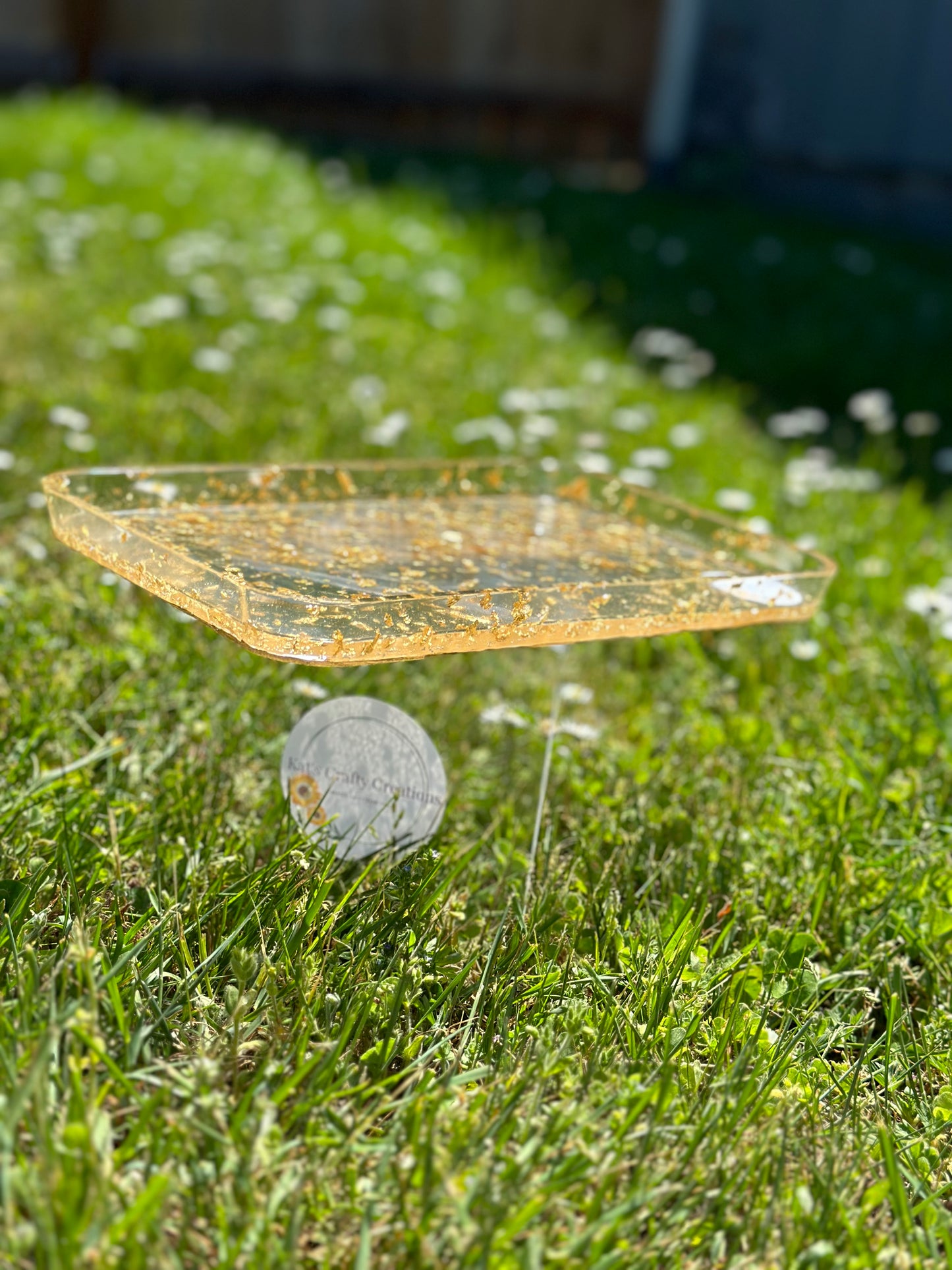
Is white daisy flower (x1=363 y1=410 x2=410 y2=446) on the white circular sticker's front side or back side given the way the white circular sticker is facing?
on the back side

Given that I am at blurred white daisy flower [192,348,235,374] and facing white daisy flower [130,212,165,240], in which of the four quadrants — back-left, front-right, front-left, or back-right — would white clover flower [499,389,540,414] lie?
back-right

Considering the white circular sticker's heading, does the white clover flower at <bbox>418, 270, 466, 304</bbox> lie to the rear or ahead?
to the rear

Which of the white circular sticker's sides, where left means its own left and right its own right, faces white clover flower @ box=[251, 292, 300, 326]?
back

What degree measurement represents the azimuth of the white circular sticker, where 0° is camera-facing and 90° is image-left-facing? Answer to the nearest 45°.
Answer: approximately 0°

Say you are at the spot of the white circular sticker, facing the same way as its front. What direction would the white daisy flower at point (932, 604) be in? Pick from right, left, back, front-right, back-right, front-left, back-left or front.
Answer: back-left

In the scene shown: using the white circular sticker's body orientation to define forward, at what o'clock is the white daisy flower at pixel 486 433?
The white daisy flower is roughly at 6 o'clock from the white circular sticker.

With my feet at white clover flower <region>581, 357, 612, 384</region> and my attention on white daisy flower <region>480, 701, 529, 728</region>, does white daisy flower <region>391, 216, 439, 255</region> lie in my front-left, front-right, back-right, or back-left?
back-right

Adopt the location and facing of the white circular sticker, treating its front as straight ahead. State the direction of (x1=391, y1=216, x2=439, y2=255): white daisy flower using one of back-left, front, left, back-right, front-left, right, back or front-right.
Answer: back

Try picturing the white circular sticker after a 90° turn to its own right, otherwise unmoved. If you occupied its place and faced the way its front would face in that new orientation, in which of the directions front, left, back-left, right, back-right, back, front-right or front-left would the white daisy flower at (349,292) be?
right

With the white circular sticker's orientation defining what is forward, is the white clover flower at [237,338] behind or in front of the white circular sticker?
behind

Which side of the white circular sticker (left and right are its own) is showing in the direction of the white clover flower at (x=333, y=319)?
back
